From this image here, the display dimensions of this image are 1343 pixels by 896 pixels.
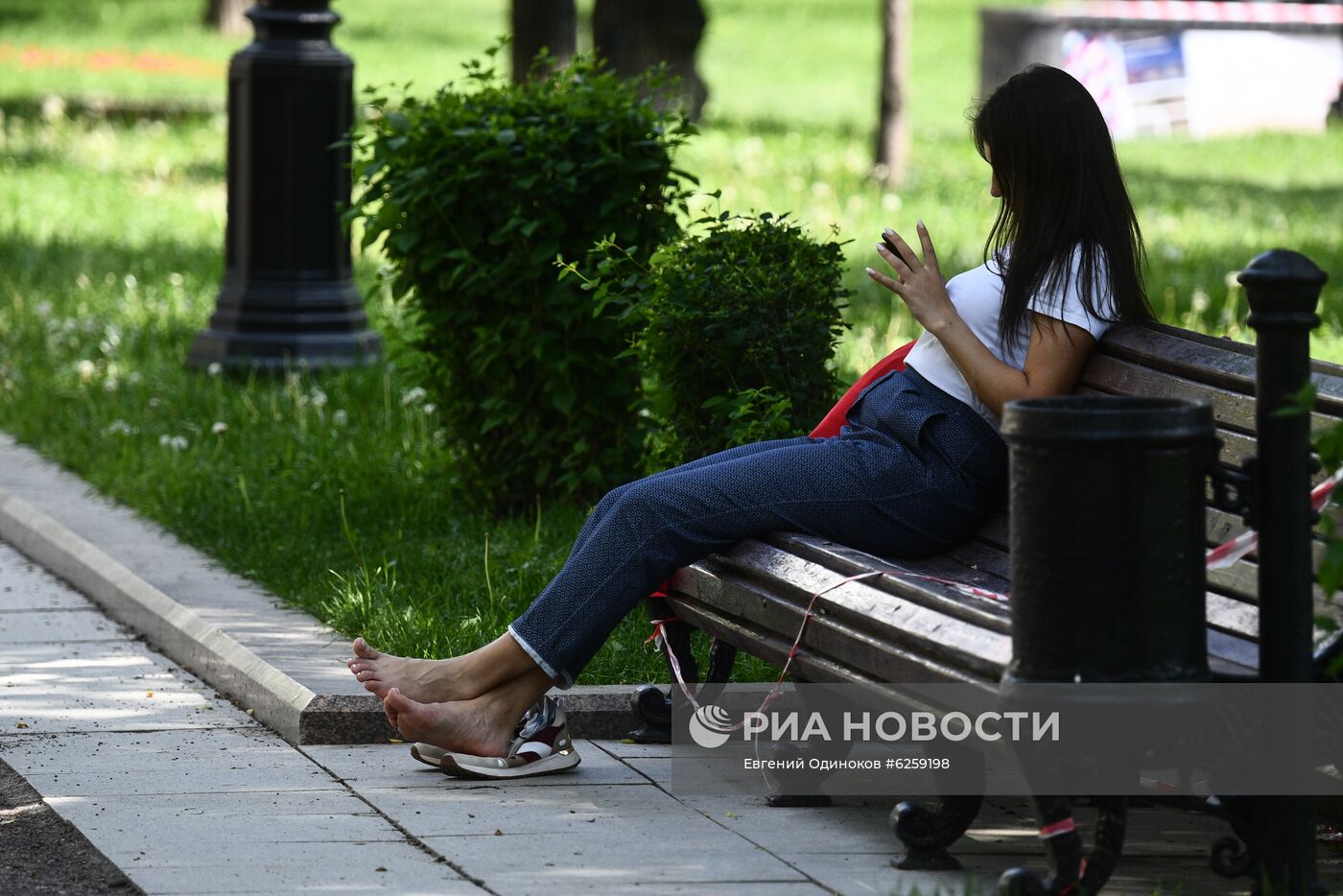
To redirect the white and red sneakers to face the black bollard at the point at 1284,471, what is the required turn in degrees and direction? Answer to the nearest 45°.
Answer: approximately 135° to its left

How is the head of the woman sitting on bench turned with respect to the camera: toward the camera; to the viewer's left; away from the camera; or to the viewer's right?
to the viewer's left

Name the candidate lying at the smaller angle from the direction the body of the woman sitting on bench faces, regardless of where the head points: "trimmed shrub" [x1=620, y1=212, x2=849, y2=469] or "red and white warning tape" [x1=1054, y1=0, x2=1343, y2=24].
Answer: the trimmed shrub

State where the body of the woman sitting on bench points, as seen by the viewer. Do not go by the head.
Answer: to the viewer's left

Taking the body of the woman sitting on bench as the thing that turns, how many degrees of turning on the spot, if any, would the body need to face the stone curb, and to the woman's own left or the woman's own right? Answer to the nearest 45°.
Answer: approximately 45° to the woman's own right

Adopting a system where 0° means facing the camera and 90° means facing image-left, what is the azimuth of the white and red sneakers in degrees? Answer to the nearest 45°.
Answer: approximately 90°
